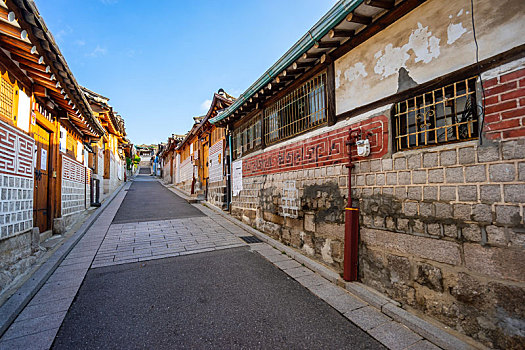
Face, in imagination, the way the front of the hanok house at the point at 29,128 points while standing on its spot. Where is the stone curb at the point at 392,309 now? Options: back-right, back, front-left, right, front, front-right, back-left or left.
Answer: front-right

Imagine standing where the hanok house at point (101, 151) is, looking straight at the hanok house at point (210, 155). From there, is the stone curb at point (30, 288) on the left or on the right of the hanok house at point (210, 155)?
right

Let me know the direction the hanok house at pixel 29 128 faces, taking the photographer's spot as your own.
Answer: facing to the right of the viewer

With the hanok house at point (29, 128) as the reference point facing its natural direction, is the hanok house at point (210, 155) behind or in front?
in front
